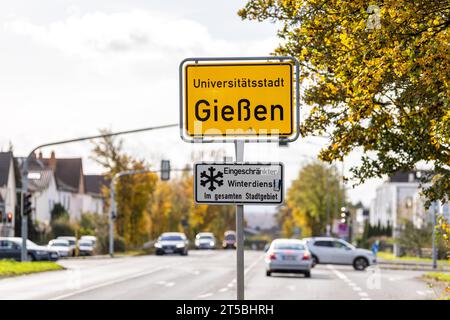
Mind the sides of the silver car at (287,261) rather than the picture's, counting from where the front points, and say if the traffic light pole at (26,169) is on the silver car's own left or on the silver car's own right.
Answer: on the silver car's own left

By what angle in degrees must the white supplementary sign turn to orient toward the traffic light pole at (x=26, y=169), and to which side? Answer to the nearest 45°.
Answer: approximately 180°

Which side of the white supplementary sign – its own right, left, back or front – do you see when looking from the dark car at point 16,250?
back

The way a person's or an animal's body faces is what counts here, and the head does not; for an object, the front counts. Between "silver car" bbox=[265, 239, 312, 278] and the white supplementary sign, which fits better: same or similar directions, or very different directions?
very different directions

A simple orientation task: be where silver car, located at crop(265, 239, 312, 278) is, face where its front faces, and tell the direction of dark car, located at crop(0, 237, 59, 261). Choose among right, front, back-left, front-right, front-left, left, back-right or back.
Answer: front-left

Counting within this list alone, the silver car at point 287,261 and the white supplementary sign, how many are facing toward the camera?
1

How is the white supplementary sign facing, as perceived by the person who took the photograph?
facing the viewer

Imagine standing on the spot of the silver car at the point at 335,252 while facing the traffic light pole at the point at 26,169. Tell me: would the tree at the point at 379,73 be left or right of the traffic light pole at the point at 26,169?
left

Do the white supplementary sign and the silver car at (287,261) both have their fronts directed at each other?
no

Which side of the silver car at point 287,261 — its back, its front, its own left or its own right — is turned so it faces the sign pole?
back

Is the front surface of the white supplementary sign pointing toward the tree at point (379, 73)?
no

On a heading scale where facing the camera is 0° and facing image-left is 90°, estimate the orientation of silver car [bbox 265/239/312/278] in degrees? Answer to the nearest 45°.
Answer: approximately 180°

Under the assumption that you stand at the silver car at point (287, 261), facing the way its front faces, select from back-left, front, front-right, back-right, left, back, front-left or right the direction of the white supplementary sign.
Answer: back

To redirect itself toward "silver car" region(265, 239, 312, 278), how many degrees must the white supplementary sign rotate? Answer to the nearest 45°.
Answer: approximately 180°

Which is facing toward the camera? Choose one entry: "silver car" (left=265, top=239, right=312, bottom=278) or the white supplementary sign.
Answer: the white supplementary sign
